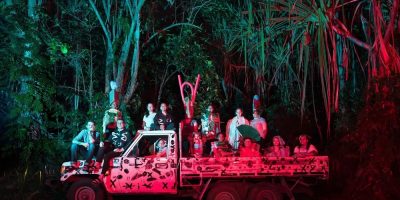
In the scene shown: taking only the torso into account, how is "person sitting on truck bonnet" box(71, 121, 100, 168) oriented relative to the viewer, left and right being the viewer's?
facing the viewer and to the left of the viewer

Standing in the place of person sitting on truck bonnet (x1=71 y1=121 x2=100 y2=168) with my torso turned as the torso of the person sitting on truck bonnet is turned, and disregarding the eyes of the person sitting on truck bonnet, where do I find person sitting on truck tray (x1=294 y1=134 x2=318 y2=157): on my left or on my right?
on my left

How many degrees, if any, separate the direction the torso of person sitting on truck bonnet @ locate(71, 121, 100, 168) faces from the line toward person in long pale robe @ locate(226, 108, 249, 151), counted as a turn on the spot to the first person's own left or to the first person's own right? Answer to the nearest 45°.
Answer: approximately 135° to the first person's own left

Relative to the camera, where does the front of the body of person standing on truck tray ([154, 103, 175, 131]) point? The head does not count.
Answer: toward the camera

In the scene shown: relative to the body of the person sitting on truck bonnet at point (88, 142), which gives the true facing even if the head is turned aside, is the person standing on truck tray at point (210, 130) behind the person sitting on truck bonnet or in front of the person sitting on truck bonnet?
behind

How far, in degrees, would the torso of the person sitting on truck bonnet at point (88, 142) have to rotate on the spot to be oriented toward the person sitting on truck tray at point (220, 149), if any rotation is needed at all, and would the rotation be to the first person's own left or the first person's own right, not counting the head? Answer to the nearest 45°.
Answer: approximately 90° to the first person's own left

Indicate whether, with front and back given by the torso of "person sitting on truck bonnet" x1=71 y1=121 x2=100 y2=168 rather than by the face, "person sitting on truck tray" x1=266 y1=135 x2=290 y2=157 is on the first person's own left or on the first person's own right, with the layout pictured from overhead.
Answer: on the first person's own left

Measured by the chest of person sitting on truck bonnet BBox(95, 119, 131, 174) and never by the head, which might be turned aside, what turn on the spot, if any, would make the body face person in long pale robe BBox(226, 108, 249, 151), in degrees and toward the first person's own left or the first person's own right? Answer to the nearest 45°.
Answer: approximately 135° to the first person's own left

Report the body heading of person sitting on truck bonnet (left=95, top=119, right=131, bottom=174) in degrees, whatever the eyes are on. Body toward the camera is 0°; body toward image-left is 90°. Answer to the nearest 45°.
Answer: approximately 45°

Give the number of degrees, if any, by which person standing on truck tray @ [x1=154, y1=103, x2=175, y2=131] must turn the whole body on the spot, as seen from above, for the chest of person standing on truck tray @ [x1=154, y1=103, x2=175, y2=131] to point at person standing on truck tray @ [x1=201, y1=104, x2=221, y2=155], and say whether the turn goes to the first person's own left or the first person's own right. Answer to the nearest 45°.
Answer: approximately 135° to the first person's own left

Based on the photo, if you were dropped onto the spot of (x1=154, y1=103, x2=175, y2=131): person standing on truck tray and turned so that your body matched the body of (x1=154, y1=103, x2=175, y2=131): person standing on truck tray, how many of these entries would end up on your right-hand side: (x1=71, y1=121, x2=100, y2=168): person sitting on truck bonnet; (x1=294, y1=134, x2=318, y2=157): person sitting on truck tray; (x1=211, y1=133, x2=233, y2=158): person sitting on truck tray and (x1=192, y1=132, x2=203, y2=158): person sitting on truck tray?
1

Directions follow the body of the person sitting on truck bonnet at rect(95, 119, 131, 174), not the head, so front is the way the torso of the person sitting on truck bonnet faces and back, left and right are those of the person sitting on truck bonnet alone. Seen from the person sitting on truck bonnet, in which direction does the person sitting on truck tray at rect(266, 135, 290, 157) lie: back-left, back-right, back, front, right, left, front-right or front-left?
back-left

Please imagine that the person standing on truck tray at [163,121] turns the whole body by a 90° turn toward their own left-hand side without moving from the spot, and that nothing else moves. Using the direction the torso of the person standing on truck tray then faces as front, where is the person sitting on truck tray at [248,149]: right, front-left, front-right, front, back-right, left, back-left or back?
front-right

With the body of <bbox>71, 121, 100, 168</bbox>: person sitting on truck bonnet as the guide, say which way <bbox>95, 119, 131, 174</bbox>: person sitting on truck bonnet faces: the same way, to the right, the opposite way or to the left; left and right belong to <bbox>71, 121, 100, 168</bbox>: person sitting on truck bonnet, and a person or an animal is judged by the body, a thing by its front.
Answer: the same way

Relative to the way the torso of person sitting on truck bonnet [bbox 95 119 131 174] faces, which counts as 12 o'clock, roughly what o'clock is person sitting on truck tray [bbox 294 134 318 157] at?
The person sitting on truck tray is roughly at 8 o'clock from the person sitting on truck bonnet.

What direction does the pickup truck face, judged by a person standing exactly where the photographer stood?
facing to the left of the viewer

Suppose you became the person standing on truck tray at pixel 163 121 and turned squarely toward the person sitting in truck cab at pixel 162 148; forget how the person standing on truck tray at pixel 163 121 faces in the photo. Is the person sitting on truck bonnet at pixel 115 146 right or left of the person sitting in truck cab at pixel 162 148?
right
